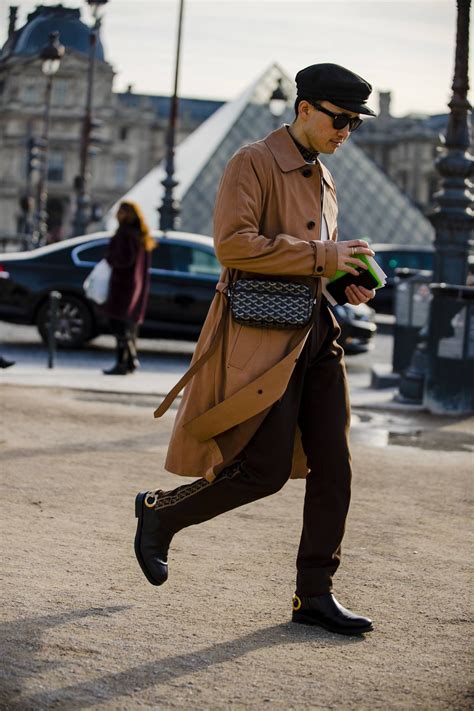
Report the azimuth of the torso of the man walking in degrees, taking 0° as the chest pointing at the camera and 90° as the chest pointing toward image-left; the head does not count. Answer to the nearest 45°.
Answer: approximately 270°

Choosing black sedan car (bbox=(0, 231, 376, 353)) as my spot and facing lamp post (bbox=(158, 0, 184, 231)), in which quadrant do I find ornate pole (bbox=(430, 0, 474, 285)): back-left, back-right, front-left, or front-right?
back-right

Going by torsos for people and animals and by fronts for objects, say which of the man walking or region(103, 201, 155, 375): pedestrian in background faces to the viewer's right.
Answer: the man walking

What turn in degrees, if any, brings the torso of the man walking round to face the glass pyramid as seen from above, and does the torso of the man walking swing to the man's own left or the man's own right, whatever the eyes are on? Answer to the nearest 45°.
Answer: approximately 90° to the man's own left

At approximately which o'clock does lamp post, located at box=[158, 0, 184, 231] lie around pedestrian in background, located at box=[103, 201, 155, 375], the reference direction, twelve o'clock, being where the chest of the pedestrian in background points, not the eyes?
The lamp post is roughly at 3 o'clock from the pedestrian in background.

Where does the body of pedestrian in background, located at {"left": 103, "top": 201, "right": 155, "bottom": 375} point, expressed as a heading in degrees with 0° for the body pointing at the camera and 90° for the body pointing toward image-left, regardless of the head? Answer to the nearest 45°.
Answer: approximately 90°

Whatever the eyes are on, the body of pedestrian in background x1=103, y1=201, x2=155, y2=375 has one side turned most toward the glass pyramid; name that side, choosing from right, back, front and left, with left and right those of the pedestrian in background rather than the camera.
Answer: right

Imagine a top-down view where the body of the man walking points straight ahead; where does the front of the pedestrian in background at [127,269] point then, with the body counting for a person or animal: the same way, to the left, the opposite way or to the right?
the opposite way

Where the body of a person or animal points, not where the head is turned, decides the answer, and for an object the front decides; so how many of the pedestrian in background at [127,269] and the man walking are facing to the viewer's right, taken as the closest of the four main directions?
1

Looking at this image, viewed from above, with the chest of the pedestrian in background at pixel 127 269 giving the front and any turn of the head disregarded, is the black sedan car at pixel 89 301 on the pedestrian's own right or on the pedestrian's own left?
on the pedestrian's own right
